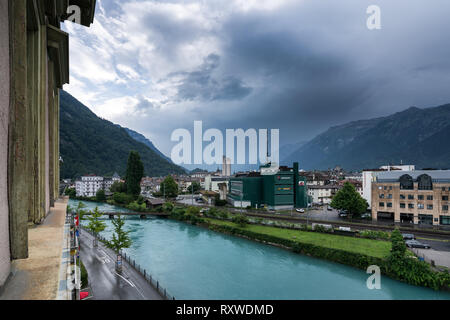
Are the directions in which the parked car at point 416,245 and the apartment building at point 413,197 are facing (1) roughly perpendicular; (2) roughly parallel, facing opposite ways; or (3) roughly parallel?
roughly perpendicular

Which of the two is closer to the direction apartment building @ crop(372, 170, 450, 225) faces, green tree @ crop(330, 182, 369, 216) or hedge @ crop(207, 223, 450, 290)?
the hedge

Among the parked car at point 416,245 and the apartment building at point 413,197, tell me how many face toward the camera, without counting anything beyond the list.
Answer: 1

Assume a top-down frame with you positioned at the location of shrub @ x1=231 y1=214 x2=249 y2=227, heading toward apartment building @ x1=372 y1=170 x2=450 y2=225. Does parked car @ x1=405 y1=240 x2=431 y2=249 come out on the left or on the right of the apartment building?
right
